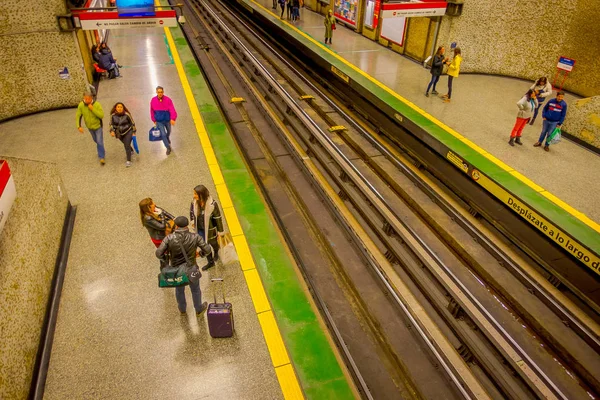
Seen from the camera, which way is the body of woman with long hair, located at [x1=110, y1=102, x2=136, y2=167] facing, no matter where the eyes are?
toward the camera

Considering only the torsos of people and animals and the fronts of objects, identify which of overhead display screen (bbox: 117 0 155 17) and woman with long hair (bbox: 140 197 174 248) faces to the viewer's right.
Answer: the woman with long hair

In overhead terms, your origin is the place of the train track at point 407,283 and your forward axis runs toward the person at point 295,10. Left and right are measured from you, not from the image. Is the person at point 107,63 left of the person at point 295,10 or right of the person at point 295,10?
left

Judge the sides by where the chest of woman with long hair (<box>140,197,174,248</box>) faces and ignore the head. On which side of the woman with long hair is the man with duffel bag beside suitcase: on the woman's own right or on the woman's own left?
on the woman's own right

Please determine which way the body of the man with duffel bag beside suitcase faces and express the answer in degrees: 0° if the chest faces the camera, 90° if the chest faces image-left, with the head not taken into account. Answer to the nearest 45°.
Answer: approximately 180°

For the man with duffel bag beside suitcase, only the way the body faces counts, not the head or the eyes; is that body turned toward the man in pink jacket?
yes

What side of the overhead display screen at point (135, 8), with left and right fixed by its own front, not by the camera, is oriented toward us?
front

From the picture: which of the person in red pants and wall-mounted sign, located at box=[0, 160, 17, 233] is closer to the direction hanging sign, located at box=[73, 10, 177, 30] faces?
the wall-mounted sign

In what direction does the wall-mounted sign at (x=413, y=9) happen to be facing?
toward the camera

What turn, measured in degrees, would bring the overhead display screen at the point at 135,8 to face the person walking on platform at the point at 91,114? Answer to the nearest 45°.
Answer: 0° — it already faces them

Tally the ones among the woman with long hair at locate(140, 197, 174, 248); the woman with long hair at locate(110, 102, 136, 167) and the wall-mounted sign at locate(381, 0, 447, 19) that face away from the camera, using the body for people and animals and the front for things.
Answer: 0
